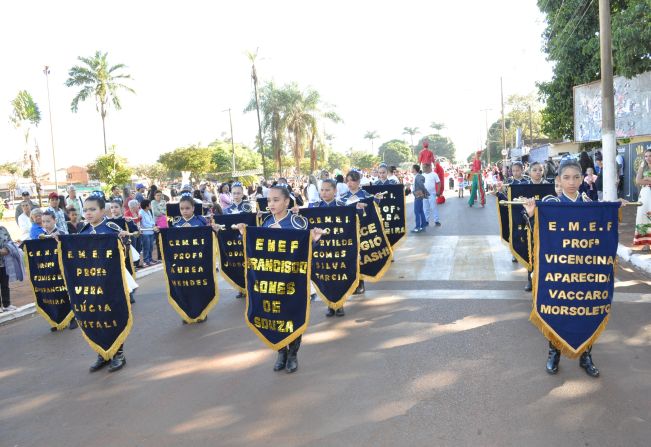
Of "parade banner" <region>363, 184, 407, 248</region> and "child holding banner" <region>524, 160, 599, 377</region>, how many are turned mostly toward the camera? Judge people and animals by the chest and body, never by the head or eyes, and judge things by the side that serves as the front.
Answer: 2

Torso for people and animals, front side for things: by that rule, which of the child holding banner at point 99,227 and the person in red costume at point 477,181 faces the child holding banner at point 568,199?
the person in red costume

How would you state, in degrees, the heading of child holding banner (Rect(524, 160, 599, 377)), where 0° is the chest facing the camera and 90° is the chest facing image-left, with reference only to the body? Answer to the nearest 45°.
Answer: approximately 0°

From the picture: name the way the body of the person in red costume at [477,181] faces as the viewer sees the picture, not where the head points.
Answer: toward the camera

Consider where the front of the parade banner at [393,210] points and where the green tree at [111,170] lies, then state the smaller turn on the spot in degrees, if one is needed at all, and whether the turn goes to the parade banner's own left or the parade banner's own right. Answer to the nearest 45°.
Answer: approximately 135° to the parade banner's own right

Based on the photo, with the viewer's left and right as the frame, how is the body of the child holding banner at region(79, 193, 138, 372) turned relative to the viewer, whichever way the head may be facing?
facing the viewer and to the left of the viewer

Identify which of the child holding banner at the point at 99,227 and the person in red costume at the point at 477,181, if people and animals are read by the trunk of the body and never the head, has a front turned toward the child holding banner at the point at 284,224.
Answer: the person in red costume

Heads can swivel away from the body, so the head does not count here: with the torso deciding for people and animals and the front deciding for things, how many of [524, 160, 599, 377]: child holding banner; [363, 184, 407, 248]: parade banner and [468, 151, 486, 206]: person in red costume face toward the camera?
3

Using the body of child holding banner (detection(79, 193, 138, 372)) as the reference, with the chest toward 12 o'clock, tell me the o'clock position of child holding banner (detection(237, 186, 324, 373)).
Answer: child holding banner (detection(237, 186, 324, 373)) is roughly at 9 o'clock from child holding banner (detection(79, 193, 138, 372)).

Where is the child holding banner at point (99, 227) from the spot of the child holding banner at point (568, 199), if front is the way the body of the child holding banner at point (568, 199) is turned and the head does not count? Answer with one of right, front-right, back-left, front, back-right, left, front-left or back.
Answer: right

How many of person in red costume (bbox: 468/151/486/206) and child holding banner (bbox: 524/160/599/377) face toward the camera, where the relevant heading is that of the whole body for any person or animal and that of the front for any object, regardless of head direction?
2

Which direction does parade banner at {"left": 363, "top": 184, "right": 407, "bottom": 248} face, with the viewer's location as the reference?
facing the viewer

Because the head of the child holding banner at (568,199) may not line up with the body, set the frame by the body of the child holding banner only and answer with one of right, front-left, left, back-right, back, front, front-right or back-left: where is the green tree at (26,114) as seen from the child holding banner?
back-right

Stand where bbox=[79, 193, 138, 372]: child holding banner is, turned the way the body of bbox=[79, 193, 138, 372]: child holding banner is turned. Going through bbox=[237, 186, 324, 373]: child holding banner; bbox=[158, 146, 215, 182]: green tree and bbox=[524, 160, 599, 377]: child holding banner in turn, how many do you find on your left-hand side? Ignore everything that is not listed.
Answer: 2

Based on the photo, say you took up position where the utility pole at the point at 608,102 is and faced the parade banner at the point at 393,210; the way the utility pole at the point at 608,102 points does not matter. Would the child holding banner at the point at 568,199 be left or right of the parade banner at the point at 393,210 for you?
left
